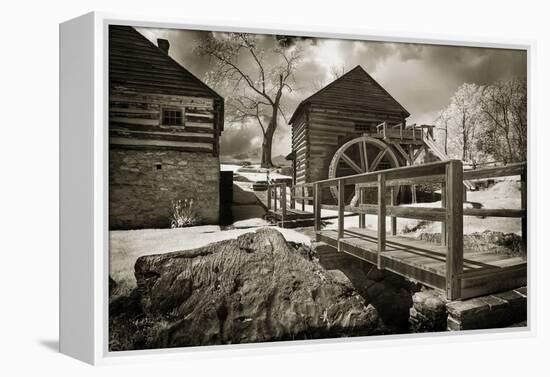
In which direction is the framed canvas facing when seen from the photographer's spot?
facing the viewer and to the right of the viewer
